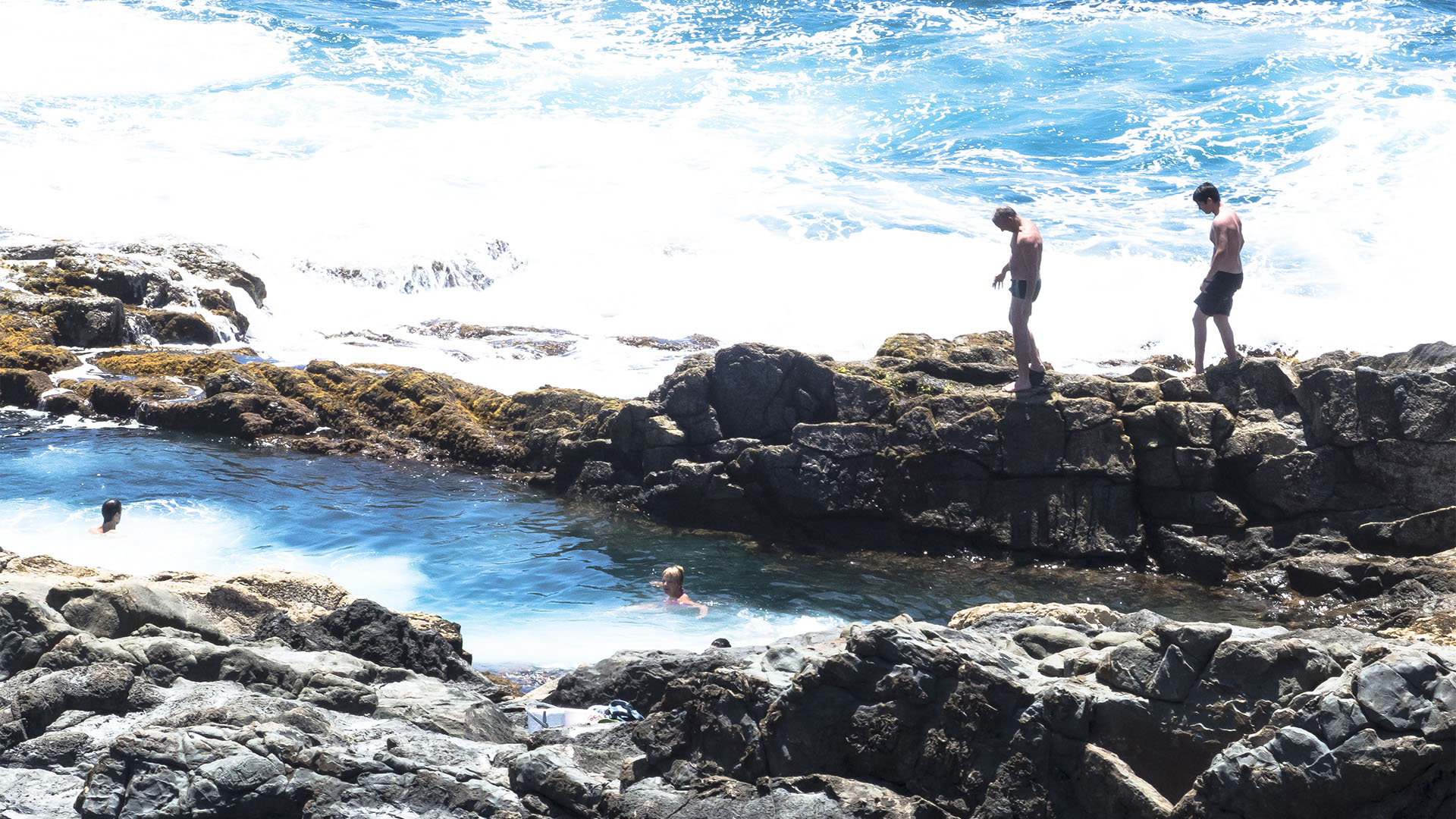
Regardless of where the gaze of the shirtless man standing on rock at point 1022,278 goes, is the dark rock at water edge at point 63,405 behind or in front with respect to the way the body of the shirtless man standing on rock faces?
in front

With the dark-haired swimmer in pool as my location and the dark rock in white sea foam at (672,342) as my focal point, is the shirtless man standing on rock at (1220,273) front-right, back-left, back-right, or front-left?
front-right

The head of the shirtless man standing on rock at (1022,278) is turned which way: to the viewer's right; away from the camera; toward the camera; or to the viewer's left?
to the viewer's left

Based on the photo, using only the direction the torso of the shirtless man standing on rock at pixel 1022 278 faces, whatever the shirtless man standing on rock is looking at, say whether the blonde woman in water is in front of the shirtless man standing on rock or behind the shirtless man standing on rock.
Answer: in front

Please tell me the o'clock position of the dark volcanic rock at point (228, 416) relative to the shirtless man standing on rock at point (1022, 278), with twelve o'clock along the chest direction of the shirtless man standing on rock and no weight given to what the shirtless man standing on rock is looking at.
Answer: The dark volcanic rock is roughly at 12 o'clock from the shirtless man standing on rock.

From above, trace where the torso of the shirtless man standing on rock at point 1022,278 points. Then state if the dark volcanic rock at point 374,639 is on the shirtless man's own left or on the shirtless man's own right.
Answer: on the shirtless man's own left

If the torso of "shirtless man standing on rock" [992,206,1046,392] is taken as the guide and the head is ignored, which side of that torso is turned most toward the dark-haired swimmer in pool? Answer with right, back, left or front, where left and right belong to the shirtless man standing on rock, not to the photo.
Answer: front

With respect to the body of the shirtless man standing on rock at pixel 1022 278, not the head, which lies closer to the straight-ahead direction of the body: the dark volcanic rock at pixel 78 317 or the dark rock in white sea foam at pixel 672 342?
the dark volcanic rock

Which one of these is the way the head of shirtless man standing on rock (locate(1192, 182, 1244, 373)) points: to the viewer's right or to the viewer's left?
to the viewer's left

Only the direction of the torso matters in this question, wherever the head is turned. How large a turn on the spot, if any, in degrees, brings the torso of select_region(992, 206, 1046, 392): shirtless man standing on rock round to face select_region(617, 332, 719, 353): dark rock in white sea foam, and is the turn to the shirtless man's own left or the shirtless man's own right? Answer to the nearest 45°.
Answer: approximately 45° to the shirtless man's own right

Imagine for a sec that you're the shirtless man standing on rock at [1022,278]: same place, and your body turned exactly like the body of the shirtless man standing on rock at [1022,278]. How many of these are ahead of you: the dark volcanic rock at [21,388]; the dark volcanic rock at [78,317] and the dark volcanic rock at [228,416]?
3

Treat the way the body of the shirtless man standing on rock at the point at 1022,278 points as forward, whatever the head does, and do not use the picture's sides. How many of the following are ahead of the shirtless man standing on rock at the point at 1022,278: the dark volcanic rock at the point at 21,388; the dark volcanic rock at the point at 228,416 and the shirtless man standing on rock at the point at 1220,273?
2

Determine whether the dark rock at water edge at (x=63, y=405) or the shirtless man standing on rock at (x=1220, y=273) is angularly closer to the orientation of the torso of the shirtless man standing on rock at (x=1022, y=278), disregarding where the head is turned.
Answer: the dark rock at water edge

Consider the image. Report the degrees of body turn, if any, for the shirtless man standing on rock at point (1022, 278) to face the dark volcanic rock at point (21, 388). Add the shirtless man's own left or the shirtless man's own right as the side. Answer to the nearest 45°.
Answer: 0° — they already face it

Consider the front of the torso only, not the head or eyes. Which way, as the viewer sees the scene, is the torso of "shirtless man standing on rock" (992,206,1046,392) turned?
to the viewer's left

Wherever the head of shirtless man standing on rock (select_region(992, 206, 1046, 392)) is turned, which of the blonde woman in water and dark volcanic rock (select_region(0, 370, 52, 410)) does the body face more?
the dark volcanic rock
